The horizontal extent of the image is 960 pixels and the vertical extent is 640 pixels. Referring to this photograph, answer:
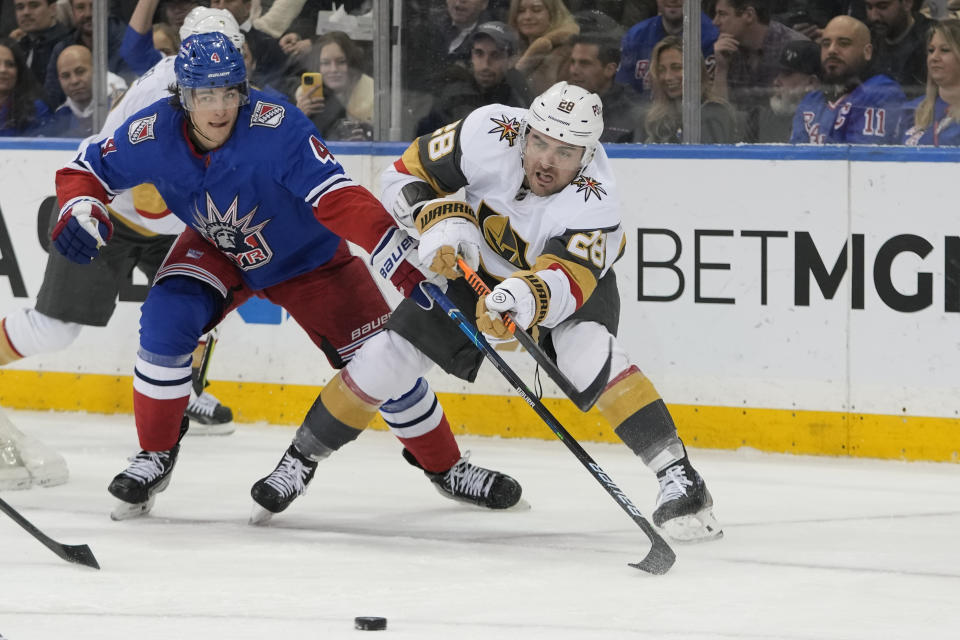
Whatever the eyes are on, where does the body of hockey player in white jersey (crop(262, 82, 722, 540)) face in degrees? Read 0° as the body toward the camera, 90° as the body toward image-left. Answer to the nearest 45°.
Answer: approximately 45°

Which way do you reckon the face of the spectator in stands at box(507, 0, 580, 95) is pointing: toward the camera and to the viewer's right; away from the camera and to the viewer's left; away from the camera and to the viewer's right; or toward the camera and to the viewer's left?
toward the camera and to the viewer's left

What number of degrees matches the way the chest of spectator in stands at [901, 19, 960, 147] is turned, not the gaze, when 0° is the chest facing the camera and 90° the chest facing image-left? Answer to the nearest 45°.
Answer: approximately 45°

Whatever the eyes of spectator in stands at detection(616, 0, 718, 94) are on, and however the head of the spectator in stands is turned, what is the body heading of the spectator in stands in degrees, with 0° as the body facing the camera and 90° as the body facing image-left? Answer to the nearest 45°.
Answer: approximately 0°

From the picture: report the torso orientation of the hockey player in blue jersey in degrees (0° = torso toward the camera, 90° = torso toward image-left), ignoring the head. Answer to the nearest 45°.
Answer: approximately 0°
